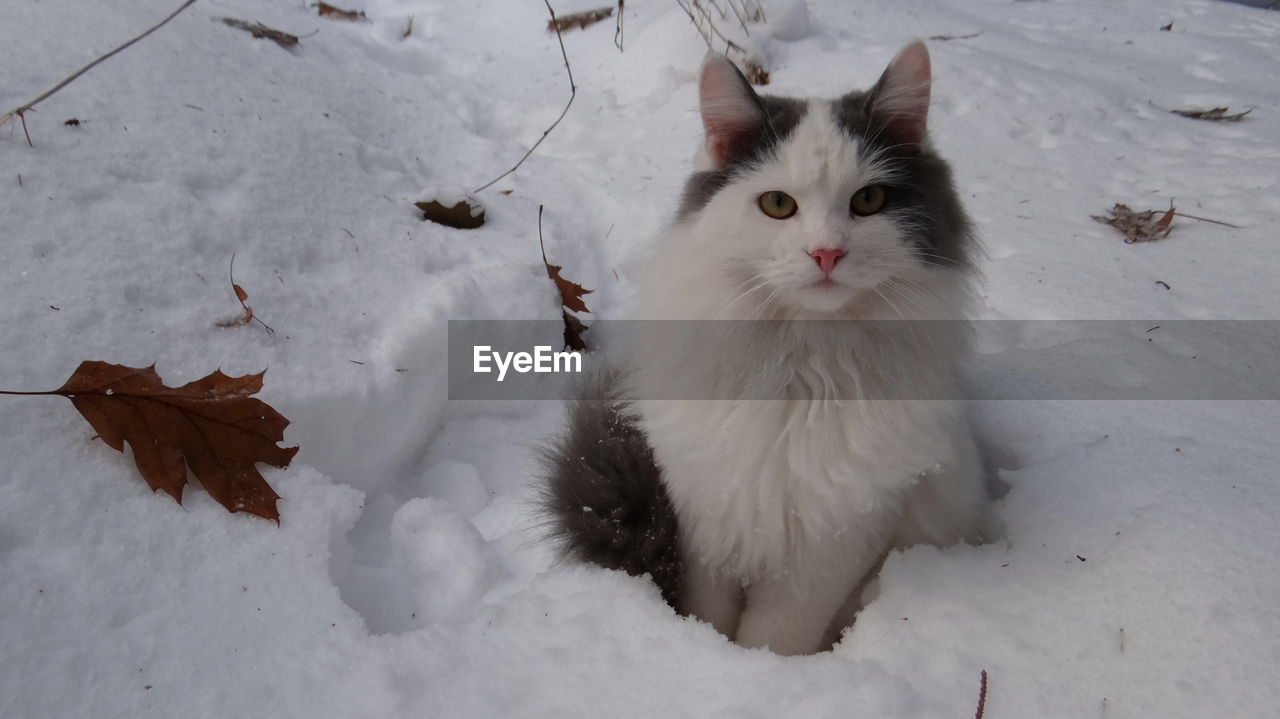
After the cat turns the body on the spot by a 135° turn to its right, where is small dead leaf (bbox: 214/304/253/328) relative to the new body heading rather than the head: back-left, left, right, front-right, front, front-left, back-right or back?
front-left

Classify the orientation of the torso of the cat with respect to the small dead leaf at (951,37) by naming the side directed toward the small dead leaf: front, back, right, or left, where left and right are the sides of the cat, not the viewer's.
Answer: back

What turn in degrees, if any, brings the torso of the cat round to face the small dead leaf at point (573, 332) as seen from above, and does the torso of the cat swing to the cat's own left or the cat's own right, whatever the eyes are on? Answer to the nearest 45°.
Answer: approximately 135° to the cat's own right

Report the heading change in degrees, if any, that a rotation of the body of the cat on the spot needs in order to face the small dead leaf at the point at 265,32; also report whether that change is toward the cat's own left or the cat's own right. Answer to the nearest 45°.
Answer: approximately 135° to the cat's own right

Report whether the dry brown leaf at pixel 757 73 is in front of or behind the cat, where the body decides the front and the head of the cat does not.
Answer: behind

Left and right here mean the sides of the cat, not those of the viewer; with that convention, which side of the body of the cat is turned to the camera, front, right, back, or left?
front

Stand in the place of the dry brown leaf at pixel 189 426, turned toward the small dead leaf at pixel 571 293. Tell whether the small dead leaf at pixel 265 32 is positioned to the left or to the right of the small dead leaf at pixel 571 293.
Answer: left

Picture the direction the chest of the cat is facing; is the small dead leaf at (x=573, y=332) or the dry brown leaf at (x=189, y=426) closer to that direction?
the dry brown leaf

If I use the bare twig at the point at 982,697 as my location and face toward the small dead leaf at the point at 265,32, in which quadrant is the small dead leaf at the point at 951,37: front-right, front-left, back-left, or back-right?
front-right

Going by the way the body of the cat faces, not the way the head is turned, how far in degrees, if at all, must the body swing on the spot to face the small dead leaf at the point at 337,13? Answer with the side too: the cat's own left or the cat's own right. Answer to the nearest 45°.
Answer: approximately 135° to the cat's own right

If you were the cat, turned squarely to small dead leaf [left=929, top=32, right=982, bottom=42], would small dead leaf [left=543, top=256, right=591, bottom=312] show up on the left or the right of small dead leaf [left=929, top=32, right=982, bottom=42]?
left

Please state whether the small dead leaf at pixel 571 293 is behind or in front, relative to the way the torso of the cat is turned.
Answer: behind
